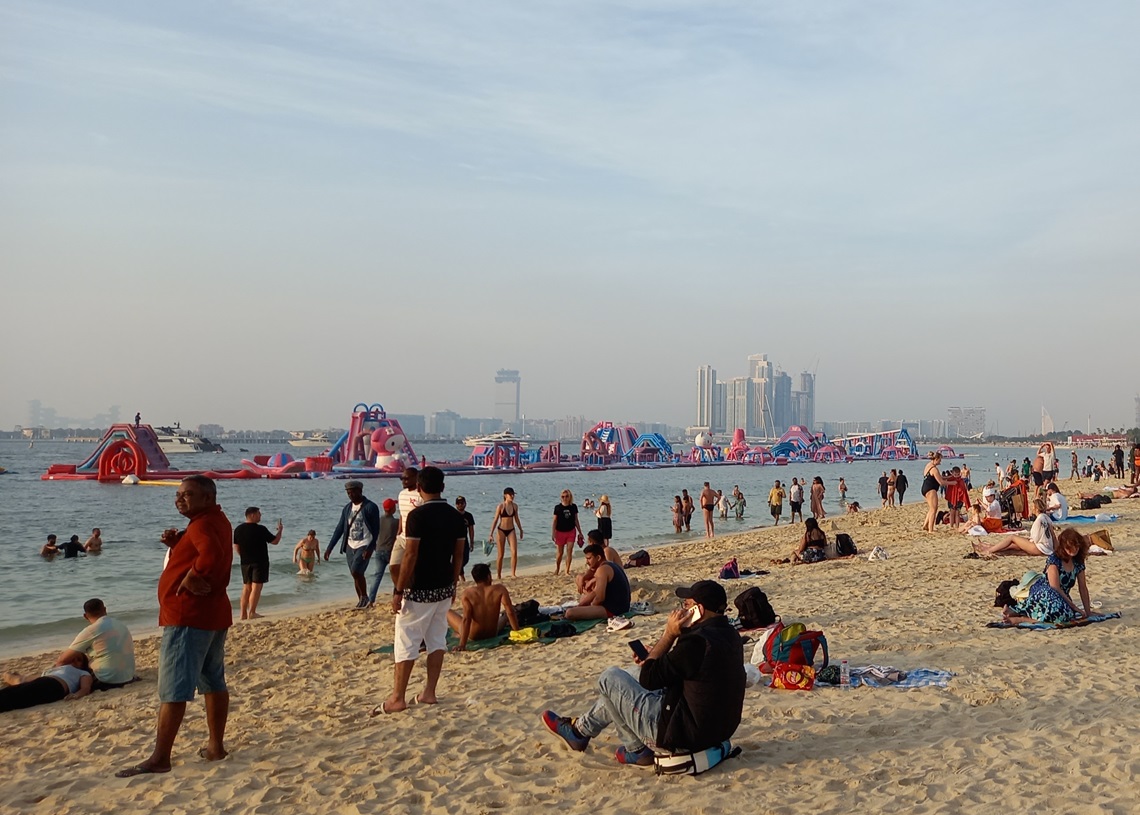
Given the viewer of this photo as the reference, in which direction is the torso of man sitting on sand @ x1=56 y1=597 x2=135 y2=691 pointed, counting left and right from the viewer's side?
facing away from the viewer and to the left of the viewer

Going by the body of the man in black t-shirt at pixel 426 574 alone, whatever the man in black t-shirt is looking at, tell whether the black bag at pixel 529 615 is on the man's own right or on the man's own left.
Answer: on the man's own right

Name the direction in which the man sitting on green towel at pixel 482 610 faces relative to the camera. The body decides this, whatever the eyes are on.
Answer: away from the camera

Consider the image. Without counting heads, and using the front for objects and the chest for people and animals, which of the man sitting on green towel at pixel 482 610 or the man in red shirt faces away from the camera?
the man sitting on green towel

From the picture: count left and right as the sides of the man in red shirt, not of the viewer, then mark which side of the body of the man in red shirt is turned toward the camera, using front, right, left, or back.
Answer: left

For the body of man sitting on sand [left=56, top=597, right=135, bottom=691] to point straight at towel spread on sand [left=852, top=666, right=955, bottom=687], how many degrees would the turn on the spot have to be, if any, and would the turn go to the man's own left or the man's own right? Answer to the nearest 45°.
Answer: approximately 180°

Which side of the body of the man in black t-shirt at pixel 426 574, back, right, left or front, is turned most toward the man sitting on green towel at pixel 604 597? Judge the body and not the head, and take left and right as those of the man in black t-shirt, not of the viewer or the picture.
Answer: right

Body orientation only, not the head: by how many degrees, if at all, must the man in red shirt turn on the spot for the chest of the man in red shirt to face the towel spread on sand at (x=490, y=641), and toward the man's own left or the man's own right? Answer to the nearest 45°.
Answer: approximately 135° to the man's own right

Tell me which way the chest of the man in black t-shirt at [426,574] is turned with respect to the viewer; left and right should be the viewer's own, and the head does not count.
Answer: facing away from the viewer and to the left of the viewer

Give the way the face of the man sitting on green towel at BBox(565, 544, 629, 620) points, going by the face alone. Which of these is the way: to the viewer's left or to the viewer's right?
to the viewer's left

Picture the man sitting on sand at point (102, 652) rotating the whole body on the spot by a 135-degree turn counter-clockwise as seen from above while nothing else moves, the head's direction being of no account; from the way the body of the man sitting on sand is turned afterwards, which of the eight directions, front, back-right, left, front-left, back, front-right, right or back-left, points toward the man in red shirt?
front

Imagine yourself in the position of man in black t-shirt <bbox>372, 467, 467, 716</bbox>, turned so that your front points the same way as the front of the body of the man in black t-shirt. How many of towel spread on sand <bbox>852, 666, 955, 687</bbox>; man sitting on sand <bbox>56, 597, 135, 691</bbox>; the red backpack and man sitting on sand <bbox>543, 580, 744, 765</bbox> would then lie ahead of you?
1
